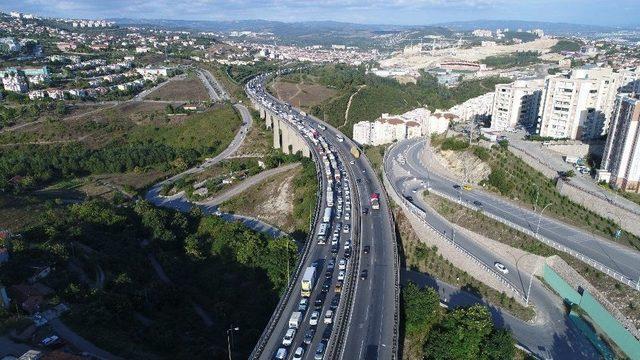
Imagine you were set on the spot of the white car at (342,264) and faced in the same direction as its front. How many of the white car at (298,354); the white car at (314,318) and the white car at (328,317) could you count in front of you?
3

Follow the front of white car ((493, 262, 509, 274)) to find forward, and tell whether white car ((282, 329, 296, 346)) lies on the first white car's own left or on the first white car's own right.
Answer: on the first white car's own right

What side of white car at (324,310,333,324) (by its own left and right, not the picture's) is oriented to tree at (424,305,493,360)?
left

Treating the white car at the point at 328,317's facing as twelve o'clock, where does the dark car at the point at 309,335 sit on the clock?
The dark car is roughly at 1 o'clock from the white car.

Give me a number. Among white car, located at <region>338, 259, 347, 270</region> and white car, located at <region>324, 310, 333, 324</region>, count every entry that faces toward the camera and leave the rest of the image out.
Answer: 2

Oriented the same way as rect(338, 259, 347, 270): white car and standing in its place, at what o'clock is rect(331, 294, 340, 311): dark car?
The dark car is roughly at 12 o'clock from the white car.

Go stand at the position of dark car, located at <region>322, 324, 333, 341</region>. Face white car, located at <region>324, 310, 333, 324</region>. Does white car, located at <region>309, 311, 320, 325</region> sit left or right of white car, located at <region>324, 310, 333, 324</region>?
left

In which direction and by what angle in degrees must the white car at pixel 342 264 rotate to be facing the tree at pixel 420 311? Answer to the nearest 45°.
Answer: approximately 45° to its left

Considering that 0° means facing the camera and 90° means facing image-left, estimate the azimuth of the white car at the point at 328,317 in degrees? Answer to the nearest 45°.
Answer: approximately 0°

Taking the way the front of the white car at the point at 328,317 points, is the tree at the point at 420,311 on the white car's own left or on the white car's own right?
on the white car's own left

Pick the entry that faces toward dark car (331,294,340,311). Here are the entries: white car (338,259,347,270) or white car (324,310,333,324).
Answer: white car (338,259,347,270)

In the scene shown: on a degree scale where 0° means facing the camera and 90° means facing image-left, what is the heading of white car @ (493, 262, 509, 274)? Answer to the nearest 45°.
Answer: approximately 315°
